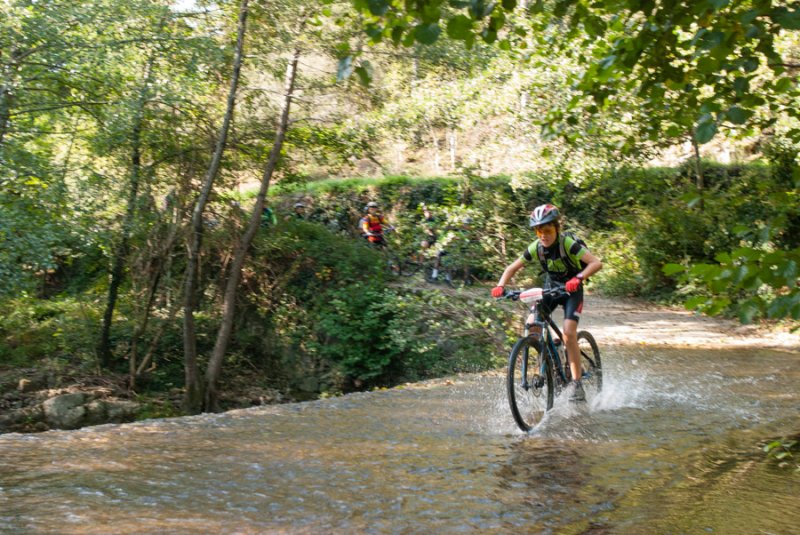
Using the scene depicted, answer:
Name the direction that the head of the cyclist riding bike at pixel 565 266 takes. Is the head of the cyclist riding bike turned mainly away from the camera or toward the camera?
toward the camera

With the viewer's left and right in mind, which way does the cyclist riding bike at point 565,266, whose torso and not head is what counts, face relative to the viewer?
facing the viewer and to the left of the viewer

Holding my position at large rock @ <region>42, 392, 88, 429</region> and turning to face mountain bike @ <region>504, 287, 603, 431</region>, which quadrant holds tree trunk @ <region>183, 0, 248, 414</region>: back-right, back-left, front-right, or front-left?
front-left

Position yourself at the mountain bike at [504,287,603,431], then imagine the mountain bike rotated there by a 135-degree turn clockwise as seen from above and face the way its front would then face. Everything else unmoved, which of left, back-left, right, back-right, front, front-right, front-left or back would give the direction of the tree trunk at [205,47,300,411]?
front-left

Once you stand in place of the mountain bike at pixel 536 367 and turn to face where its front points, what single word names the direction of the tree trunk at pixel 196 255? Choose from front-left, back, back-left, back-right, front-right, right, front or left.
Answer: right

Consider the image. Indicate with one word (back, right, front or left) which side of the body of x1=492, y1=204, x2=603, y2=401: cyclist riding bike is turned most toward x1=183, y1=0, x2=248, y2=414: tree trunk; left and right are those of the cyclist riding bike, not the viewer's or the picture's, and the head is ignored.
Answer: right

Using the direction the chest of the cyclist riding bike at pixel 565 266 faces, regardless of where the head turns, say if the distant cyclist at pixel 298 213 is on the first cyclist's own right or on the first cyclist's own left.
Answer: on the first cyclist's own right

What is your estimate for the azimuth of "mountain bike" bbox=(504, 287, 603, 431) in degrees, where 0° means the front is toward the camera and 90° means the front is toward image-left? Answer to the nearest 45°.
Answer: approximately 45°
